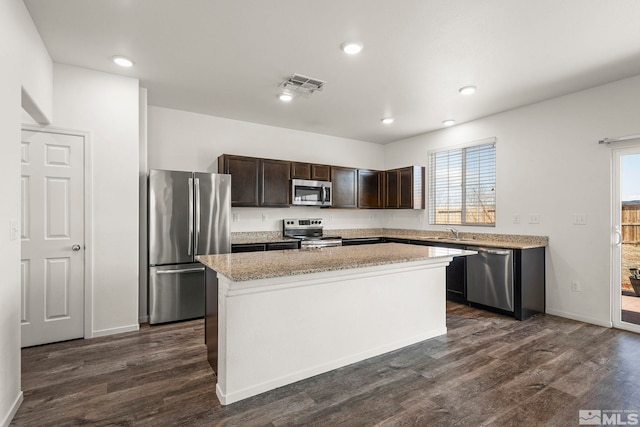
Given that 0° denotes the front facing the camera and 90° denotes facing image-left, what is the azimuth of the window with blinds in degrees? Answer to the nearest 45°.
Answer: approximately 45°

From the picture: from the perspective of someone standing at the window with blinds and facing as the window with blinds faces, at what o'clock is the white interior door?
The white interior door is roughly at 12 o'clock from the window with blinds.

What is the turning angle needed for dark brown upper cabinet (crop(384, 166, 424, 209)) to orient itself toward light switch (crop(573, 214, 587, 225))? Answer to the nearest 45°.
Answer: approximately 90° to its left

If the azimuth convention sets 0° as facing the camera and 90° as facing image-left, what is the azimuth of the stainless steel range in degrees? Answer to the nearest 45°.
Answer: approximately 315°

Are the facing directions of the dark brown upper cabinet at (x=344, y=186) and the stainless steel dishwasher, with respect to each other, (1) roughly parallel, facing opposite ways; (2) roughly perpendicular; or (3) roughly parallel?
roughly perpendicular

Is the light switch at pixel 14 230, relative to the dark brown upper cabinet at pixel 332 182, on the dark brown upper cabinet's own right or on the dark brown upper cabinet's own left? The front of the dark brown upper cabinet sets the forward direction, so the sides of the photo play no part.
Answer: on the dark brown upper cabinet's own right

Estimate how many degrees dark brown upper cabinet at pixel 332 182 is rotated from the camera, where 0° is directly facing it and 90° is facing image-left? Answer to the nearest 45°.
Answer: approximately 315°

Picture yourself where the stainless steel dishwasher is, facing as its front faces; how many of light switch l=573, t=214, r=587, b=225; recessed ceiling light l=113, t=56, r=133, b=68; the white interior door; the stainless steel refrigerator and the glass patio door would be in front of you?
3

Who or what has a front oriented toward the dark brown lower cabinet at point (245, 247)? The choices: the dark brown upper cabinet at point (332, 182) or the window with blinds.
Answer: the window with blinds

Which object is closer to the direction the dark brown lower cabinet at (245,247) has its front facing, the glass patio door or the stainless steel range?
the glass patio door

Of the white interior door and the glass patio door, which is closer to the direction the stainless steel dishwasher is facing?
the white interior door

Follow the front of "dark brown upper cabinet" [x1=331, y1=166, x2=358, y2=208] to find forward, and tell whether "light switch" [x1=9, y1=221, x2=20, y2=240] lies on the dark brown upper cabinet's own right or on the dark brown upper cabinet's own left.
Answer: on the dark brown upper cabinet's own right

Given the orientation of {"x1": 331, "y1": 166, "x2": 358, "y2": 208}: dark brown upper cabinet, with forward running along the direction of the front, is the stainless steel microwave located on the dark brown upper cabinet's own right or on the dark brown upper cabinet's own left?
on the dark brown upper cabinet's own right
